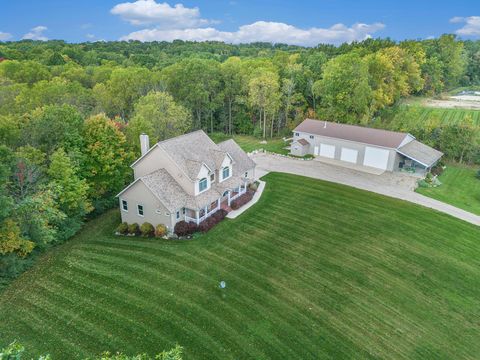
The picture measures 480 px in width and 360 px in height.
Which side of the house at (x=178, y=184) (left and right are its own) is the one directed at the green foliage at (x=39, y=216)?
right

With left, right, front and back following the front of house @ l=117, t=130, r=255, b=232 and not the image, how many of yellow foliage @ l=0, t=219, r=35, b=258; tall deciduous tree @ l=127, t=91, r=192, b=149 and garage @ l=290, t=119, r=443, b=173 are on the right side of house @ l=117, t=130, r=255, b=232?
1

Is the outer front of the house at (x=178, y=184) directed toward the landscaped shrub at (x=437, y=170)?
no

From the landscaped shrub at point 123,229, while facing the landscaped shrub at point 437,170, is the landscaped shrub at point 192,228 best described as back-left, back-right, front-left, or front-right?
front-right

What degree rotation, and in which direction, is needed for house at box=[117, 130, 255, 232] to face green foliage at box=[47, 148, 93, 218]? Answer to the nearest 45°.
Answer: approximately 135° to its right

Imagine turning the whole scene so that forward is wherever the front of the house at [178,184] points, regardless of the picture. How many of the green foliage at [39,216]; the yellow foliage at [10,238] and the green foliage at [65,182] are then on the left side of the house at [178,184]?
0

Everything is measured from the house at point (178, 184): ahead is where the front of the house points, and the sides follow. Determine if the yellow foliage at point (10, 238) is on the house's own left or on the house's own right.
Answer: on the house's own right

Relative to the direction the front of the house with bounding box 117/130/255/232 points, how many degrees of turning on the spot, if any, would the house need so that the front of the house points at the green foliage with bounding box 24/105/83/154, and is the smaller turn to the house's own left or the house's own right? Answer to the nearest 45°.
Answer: approximately 135° to the house's own right

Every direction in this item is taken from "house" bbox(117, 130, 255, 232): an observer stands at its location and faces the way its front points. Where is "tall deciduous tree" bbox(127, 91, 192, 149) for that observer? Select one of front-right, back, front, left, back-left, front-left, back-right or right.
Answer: back-left

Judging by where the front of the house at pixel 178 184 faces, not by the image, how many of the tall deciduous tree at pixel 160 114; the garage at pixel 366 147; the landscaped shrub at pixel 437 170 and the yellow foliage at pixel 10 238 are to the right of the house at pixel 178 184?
1

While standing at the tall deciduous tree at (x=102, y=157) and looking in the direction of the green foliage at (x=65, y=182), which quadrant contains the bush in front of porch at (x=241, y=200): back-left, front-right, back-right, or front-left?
back-left

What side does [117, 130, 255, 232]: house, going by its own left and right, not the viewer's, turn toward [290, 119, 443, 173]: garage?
left
